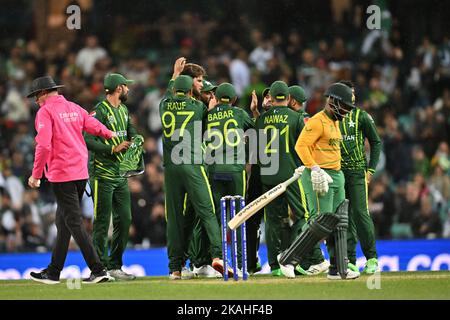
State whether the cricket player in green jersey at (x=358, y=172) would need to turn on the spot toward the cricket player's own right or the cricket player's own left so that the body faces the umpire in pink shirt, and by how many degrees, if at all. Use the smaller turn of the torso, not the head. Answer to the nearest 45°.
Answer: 0° — they already face them

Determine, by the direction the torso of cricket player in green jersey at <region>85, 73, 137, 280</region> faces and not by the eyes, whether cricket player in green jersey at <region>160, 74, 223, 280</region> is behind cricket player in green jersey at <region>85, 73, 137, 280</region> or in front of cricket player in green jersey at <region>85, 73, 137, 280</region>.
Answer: in front

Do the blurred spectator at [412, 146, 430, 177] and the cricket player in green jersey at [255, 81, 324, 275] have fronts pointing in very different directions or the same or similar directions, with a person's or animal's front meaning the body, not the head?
very different directions

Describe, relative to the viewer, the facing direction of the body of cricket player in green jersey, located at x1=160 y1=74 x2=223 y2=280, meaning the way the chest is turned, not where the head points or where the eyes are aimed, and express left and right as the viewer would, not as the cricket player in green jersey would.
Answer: facing away from the viewer

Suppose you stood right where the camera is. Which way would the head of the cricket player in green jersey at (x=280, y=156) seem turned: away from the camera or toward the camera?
away from the camera

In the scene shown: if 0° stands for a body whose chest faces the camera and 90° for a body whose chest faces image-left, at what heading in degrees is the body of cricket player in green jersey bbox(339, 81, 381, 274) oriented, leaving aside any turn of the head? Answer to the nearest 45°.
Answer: approximately 45°

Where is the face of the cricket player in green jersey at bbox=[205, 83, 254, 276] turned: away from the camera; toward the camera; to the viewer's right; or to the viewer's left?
away from the camera
